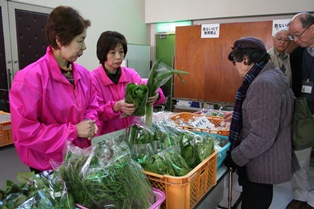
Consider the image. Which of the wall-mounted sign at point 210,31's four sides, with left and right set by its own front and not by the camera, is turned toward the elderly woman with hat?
front

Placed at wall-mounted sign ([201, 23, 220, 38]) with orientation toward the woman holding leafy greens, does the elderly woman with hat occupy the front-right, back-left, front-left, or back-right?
front-left

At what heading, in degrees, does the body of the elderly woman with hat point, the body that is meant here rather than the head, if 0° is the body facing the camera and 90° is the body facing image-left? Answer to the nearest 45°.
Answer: approximately 90°

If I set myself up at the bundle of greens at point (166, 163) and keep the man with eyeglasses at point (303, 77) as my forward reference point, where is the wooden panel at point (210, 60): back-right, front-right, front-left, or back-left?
front-left

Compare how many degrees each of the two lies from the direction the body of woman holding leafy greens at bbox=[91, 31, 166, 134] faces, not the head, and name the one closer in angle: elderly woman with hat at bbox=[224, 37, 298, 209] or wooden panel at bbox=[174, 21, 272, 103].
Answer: the elderly woman with hat

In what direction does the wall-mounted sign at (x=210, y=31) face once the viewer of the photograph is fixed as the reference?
facing the viewer

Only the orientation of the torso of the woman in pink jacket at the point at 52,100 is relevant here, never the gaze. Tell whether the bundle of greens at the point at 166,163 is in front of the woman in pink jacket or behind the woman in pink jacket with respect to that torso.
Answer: in front

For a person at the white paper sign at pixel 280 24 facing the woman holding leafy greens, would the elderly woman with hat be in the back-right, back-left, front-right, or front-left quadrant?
front-left

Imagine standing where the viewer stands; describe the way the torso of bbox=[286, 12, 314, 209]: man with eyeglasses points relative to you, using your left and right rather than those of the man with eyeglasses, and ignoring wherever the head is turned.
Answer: facing the viewer and to the left of the viewer

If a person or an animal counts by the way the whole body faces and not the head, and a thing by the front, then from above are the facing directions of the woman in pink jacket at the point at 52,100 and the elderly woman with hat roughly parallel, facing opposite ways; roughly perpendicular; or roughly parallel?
roughly parallel, facing opposite ways

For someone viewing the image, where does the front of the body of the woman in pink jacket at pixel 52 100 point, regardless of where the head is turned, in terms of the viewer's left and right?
facing the viewer and to the right of the viewer

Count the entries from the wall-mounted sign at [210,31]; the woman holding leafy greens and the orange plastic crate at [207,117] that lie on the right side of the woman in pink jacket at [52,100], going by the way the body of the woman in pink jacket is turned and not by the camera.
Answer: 0

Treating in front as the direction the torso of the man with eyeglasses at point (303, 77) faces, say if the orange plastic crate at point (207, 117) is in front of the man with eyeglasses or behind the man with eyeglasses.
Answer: in front

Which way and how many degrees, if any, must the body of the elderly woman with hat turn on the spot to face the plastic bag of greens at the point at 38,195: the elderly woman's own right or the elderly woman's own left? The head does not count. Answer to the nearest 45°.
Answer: approximately 45° to the elderly woman's own left

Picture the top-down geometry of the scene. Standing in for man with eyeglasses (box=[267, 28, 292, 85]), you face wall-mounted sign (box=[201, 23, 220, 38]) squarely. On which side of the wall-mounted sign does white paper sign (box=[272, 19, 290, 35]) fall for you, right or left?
right

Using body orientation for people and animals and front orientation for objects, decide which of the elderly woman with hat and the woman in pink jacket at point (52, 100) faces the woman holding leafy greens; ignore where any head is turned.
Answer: the elderly woman with hat

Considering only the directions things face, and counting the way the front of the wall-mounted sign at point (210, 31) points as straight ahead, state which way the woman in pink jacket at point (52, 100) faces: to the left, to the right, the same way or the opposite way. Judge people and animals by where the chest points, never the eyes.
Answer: to the left

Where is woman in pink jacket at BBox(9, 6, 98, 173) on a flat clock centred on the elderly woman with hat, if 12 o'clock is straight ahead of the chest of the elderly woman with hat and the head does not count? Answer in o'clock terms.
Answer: The woman in pink jacket is roughly at 11 o'clock from the elderly woman with hat.

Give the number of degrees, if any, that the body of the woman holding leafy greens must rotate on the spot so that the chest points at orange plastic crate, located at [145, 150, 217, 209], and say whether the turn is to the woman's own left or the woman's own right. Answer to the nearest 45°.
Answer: approximately 45° to the woman's own right

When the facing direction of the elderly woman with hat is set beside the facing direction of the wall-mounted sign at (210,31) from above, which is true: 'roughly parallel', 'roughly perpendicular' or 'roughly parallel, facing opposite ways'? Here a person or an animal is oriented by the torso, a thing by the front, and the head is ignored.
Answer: roughly perpendicular

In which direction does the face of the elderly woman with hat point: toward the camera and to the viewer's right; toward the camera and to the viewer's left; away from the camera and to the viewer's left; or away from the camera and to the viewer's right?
away from the camera and to the viewer's left
